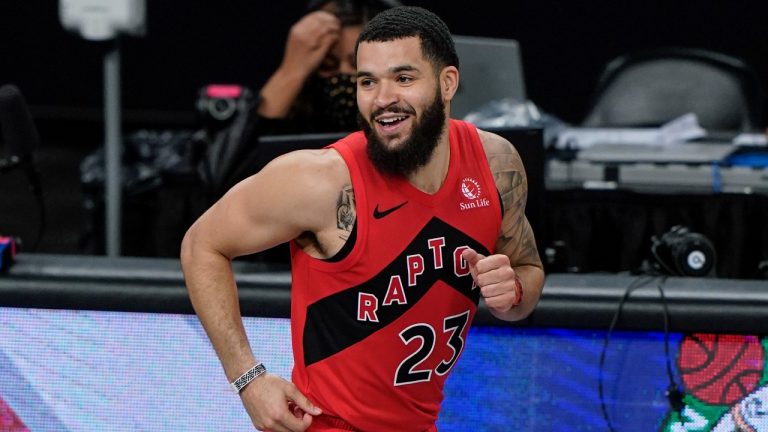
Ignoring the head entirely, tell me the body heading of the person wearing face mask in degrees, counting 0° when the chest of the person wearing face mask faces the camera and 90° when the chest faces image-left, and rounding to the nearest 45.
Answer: approximately 0°

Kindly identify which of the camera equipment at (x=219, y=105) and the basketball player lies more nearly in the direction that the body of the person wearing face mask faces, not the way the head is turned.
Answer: the basketball player

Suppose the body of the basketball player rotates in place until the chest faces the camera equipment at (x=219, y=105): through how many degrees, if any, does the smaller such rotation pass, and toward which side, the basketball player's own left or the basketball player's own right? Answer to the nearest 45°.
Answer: approximately 135° to the basketball player's own left

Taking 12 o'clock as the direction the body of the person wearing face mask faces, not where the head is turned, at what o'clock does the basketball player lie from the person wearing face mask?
The basketball player is roughly at 12 o'clock from the person wearing face mask.

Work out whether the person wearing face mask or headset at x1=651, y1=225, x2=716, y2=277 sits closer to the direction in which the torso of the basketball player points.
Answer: the headset

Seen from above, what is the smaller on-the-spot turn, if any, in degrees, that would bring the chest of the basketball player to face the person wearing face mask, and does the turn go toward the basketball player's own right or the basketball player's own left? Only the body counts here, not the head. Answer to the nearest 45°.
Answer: approximately 135° to the basketball player's own left

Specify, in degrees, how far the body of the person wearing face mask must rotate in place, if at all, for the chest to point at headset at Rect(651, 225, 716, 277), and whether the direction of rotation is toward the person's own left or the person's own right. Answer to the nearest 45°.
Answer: approximately 45° to the person's own left
